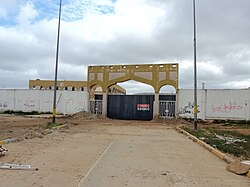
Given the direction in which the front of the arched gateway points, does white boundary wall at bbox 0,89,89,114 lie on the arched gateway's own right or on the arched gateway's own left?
on the arched gateway's own right

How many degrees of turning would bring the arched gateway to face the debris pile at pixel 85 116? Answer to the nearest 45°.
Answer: approximately 90° to its right

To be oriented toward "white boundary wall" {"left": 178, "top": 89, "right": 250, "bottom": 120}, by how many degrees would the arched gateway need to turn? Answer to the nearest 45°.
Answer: approximately 90° to its left

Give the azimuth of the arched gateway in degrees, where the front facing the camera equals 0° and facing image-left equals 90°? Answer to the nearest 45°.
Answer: approximately 0°
